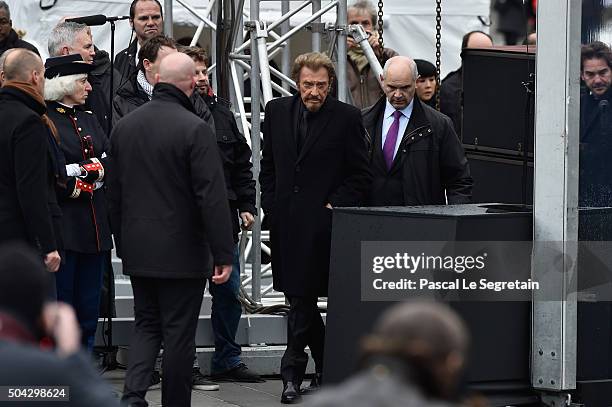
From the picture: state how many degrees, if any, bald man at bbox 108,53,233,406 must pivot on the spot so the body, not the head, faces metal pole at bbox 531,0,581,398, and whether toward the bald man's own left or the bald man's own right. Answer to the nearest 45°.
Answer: approximately 45° to the bald man's own right

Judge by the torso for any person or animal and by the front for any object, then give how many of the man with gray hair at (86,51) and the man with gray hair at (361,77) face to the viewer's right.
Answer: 1

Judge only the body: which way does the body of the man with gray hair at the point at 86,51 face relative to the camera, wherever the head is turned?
to the viewer's right

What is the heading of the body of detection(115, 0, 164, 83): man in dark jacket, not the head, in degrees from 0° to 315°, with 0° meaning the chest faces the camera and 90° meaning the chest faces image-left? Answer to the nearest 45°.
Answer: approximately 315°

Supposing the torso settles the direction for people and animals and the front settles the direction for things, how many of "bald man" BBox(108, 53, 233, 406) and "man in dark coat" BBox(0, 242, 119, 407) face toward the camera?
0

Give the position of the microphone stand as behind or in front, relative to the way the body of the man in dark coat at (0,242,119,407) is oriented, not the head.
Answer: in front

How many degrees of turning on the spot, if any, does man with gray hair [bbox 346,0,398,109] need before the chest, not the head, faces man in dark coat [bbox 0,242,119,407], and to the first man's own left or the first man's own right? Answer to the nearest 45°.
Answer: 0° — they already face them

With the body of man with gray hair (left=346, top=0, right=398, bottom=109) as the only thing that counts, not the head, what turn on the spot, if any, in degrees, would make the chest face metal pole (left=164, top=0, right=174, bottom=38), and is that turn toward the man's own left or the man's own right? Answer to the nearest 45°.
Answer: approximately 45° to the man's own right

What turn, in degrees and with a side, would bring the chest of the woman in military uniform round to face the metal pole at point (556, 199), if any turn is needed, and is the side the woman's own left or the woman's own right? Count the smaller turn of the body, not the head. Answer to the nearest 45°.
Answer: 0° — they already face it

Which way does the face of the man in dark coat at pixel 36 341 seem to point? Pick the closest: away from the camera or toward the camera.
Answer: away from the camera

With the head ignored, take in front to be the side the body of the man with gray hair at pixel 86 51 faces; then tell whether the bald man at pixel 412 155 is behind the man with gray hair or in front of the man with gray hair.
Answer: in front
